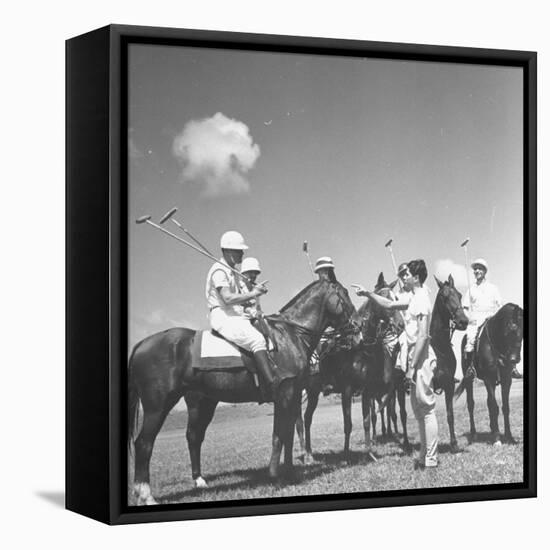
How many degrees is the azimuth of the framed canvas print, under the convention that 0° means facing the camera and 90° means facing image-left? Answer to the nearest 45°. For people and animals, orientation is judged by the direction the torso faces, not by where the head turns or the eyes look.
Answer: approximately 315°
